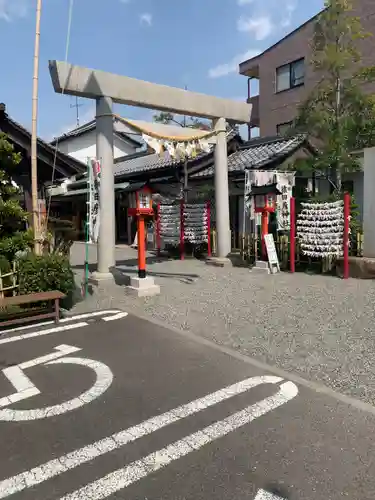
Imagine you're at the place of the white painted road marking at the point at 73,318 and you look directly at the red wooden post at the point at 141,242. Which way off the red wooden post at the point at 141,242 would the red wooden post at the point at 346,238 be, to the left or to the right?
right

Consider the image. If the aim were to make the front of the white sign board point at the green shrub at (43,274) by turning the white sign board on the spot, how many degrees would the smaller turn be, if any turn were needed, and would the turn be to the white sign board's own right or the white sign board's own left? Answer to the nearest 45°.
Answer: approximately 45° to the white sign board's own right

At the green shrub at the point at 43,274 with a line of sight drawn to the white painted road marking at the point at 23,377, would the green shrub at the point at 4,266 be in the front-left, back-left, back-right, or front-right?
back-right

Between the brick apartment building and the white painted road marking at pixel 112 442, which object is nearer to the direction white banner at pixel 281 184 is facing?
the white painted road marking

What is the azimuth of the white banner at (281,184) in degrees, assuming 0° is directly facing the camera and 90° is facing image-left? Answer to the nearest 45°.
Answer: approximately 0°

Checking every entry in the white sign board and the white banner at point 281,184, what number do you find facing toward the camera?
2

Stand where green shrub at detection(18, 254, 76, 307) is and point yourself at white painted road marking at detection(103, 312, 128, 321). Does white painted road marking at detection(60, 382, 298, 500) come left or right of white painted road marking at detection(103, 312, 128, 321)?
right

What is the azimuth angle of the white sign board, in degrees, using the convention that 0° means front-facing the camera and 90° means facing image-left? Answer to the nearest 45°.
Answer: approximately 0°

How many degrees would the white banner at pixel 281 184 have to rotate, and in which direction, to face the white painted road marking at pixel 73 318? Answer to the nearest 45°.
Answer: approximately 45° to its right

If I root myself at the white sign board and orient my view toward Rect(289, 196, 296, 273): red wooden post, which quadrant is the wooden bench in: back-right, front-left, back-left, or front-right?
back-right

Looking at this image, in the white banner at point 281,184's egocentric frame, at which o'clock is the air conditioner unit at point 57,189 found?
The air conditioner unit is roughly at 4 o'clock from the white banner.

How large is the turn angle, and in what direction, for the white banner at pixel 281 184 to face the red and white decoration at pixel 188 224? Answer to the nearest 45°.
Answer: approximately 135° to its right

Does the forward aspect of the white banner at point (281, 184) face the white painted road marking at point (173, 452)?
yes

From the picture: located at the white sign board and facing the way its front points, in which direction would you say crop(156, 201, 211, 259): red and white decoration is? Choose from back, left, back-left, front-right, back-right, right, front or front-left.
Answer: back-right
